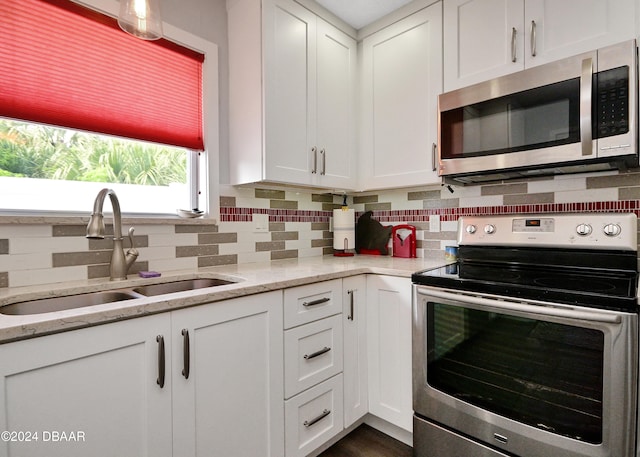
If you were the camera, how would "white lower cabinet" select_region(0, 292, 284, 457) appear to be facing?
facing the viewer and to the right of the viewer

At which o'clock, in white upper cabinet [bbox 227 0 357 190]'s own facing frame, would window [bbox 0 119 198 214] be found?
The window is roughly at 4 o'clock from the white upper cabinet.

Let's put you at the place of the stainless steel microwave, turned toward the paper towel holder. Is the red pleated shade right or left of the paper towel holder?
left

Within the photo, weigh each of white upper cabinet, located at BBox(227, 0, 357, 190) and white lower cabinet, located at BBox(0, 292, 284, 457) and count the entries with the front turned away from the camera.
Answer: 0

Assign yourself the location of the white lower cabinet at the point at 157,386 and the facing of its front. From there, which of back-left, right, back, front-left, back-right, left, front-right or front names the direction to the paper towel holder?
left

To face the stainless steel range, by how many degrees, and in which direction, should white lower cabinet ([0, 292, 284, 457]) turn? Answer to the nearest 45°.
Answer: approximately 45° to its left
